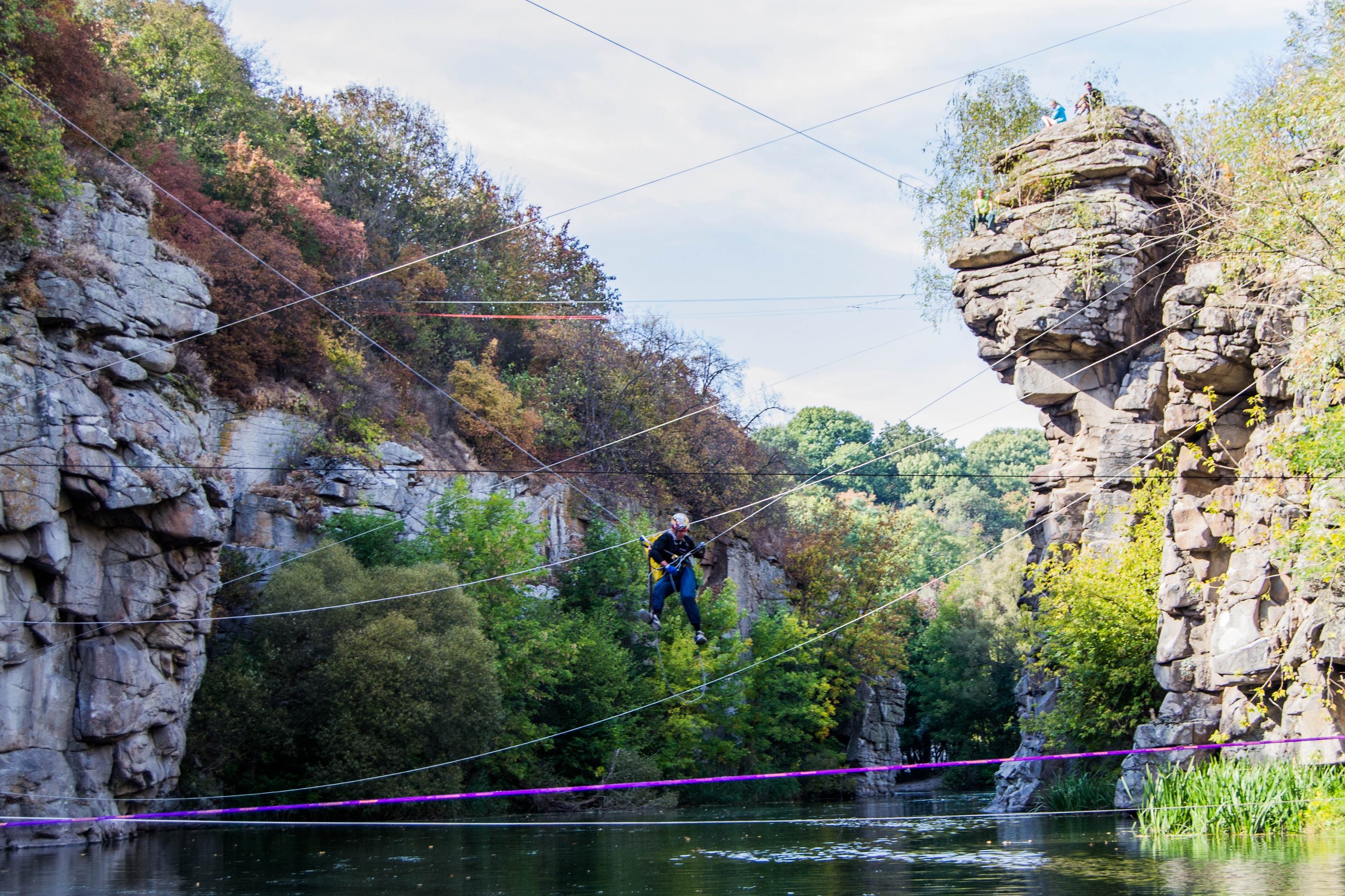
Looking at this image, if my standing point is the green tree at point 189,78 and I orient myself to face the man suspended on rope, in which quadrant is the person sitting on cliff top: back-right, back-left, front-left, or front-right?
front-left

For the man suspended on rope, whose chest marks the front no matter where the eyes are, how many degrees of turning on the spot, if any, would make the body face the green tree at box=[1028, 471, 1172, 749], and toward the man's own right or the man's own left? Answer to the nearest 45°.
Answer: approximately 90° to the man's own left

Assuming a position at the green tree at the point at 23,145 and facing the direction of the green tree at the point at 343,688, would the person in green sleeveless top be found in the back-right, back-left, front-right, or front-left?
front-right

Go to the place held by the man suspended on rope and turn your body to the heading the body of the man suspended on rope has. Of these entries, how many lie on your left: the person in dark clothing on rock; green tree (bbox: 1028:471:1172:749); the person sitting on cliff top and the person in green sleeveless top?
4

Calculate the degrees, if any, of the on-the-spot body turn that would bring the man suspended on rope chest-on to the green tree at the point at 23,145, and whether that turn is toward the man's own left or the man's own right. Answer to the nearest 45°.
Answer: approximately 135° to the man's own right

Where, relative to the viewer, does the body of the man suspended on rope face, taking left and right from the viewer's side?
facing the viewer and to the right of the viewer

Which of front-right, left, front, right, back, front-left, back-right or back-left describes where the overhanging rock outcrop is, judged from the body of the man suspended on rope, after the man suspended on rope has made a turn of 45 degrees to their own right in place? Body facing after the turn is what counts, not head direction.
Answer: back-left

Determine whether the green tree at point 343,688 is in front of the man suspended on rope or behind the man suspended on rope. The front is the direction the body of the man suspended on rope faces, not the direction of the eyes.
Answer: behind

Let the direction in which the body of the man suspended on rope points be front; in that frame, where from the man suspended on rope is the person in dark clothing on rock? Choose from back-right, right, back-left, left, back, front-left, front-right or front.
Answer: left

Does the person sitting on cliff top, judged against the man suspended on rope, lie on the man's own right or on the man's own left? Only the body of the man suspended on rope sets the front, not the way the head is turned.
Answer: on the man's own left
